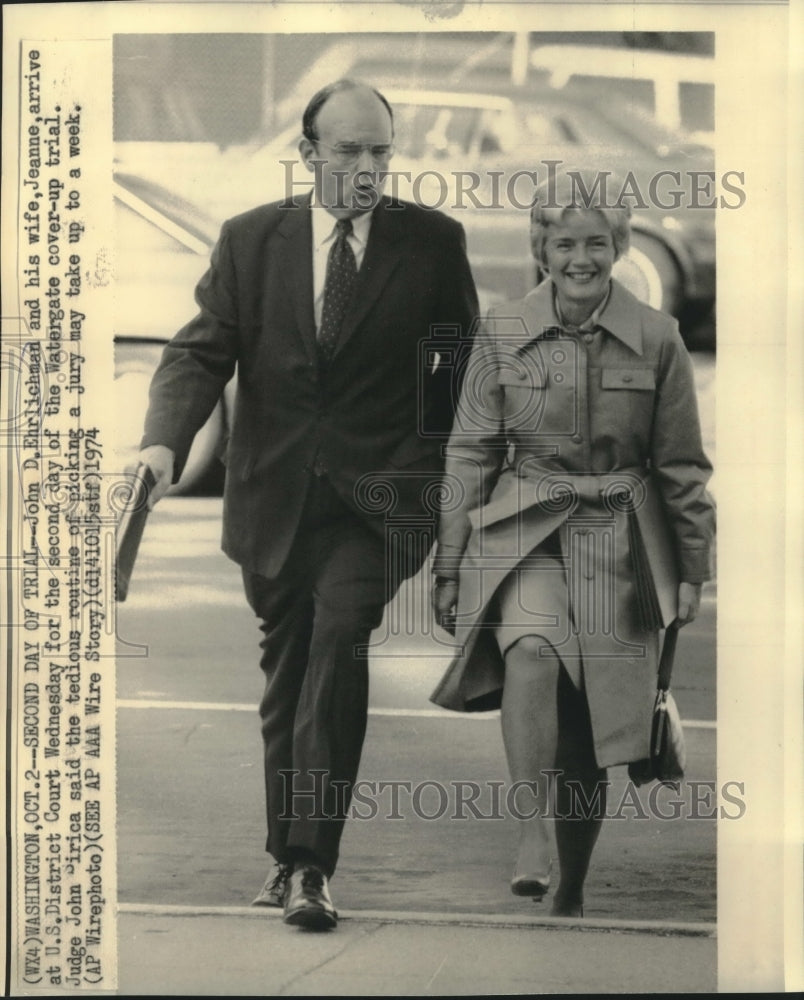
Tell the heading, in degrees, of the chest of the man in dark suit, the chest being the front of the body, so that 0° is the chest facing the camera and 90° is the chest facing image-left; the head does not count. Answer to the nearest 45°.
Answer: approximately 0°

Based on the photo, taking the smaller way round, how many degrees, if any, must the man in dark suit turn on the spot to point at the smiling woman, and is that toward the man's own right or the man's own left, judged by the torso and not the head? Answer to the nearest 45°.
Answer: approximately 90° to the man's own left

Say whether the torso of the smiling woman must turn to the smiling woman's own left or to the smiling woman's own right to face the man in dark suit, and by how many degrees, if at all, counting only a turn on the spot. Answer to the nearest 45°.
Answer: approximately 90° to the smiling woman's own right

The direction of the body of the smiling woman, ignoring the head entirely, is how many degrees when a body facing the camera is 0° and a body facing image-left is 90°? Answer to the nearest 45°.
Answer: approximately 0°

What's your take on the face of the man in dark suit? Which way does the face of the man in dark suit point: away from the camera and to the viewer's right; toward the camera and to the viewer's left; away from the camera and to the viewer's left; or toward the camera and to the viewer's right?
toward the camera and to the viewer's right

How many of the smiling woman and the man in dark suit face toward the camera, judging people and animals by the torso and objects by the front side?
2
